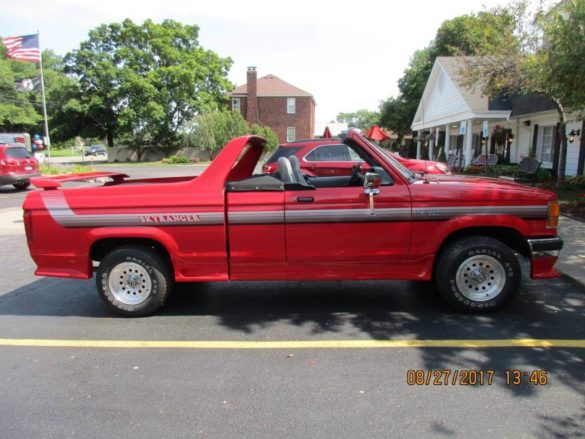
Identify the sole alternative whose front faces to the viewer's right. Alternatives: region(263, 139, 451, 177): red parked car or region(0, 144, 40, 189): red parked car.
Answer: region(263, 139, 451, 177): red parked car

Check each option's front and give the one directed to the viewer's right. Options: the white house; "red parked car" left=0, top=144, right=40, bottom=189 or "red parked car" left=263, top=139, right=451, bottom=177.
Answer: "red parked car" left=263, top=139, right=451, bottom=177

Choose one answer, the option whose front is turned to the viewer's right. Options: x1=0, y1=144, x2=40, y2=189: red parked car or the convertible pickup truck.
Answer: the convertible pickup truck

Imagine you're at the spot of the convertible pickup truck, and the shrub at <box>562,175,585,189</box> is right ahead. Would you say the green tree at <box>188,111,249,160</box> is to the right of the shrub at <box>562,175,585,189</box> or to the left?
left

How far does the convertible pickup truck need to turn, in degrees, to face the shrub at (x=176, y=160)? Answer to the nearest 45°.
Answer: approximately 90° to its left

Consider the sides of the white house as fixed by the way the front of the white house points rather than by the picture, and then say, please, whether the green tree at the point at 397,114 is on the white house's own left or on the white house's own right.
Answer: on the white house's own right

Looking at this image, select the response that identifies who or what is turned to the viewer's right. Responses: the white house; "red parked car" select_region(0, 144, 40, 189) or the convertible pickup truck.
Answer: the convertible pickup truck

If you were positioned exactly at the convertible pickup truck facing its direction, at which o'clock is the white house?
The white house is roughly at 10 o'clock from the convertible pickup truck.

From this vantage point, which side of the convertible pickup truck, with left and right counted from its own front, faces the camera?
right

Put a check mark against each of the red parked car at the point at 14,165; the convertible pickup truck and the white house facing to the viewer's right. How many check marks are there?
1

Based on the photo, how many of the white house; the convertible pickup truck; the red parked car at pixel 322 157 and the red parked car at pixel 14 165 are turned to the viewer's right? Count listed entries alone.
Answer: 2

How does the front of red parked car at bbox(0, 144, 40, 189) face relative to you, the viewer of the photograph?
facing away from the viewer and to the left of the viewer

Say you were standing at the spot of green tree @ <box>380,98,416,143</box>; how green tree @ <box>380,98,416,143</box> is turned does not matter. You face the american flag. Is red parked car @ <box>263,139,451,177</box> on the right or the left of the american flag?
left

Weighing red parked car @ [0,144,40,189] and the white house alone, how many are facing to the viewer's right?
0

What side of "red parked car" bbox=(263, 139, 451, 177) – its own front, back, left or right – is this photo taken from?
right

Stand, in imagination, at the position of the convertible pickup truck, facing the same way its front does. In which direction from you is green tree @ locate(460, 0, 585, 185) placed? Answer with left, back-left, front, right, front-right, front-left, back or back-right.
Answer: front-left
